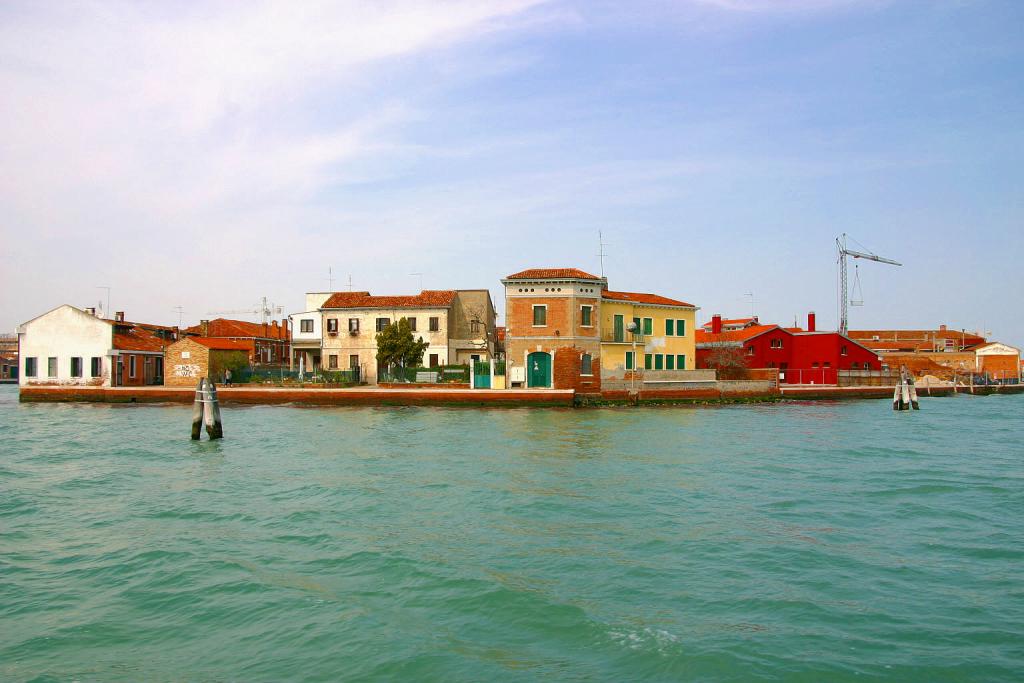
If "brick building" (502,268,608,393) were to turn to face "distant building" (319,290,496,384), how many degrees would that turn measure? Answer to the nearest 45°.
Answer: approximately 135° to its right

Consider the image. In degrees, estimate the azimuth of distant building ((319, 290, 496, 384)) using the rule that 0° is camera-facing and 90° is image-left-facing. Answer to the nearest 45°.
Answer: approximately 0°

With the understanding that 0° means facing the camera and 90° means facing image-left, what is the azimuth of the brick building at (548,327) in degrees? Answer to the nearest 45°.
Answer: approximately 0°

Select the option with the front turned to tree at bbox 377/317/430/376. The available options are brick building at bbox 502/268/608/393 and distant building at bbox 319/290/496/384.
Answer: the distant building

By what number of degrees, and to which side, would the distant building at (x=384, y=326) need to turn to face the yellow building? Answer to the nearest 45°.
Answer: approximately 45° to its left

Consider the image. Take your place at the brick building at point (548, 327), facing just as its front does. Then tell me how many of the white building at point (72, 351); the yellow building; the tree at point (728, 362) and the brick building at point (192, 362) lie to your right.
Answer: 2

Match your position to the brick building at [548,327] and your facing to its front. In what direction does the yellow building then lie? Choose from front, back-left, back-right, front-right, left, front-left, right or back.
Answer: back-left

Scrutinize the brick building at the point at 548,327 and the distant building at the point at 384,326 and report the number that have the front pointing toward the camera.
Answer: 2

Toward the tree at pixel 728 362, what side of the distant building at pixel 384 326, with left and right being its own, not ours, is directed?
left

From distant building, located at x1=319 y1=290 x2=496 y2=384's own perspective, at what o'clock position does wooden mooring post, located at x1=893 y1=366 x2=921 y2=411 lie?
The wooden mooring post is roughly at 10 o'clock from the distant building.

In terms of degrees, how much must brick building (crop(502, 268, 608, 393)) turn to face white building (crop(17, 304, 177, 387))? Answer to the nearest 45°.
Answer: approximately 90° to its right

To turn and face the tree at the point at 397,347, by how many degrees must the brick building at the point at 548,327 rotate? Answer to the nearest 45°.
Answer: approximately 90° to its right

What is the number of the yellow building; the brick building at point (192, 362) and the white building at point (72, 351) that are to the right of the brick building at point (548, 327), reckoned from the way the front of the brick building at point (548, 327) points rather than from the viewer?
2
